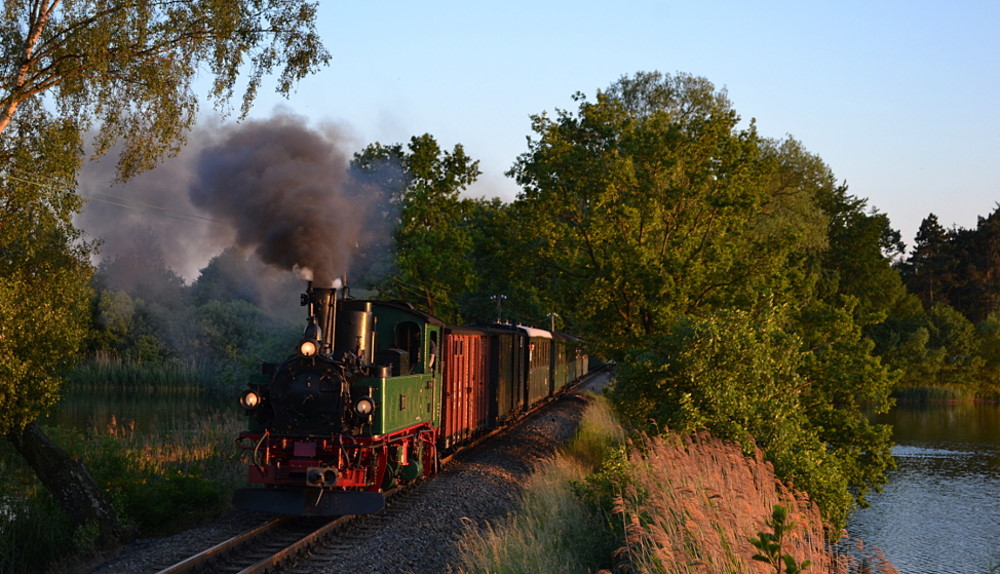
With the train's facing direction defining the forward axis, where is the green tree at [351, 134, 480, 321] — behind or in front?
behind

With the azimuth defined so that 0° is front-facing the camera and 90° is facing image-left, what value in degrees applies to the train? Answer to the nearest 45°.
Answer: approximately 45°

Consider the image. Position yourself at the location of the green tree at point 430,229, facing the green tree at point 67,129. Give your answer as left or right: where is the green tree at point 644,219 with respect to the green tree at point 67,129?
left

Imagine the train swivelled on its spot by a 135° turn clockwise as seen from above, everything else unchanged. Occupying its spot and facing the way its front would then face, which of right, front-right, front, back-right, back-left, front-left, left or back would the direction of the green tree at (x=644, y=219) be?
front-right

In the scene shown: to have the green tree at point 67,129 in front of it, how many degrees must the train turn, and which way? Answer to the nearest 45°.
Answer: approximately 45° to its right

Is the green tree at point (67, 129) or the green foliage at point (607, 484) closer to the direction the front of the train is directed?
the green tree

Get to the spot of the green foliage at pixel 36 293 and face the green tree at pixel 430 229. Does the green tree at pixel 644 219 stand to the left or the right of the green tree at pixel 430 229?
right
